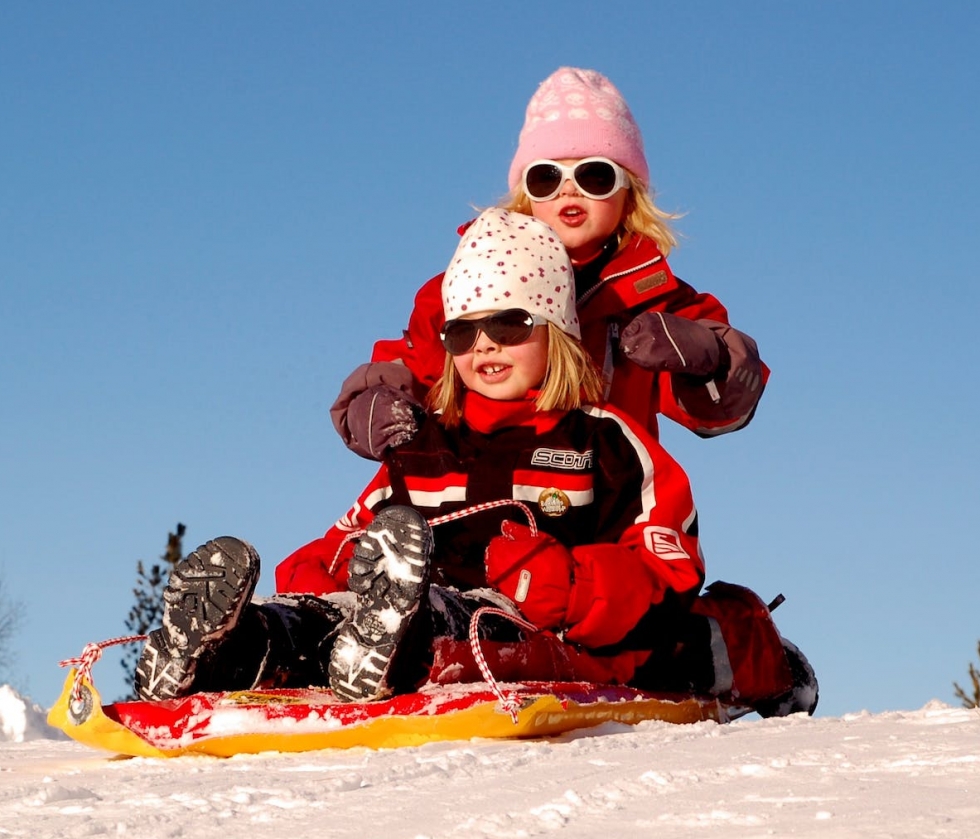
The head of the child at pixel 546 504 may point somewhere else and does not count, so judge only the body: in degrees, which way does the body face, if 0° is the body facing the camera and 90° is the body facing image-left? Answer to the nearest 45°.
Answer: approximately 45°

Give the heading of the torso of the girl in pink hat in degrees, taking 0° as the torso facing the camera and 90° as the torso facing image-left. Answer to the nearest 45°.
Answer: approximately 0°

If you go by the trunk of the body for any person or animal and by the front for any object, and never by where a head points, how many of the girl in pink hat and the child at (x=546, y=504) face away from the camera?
0
